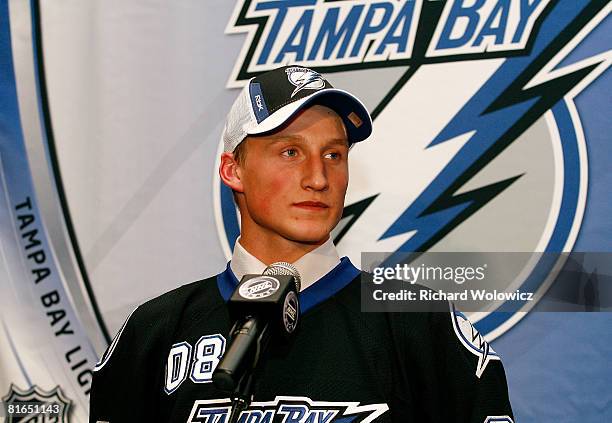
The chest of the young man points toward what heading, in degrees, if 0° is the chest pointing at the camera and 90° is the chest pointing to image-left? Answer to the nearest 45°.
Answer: approximately 0°
